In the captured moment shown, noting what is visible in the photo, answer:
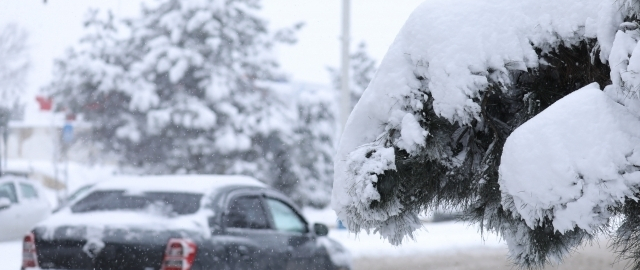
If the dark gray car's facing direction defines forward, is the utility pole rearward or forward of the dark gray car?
forward

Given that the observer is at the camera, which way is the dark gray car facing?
facing away from the viewer and to the right of the viewer

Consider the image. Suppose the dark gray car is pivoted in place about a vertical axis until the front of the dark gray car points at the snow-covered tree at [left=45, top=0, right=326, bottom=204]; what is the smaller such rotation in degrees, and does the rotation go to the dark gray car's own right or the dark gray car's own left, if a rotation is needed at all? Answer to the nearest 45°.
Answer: approximately 45° to the dark gray car's own left

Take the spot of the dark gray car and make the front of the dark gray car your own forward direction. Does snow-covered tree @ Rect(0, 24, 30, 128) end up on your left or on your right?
on your left

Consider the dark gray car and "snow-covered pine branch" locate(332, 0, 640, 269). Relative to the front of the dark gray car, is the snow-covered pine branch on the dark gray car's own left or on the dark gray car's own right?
on the dark gray car's own right

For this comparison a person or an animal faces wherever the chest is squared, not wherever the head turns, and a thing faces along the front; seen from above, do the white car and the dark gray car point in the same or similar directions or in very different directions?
very different directions

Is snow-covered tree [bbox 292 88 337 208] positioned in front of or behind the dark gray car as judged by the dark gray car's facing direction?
in front

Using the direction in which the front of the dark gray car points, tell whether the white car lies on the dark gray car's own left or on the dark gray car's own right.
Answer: on the dark gray car's own left

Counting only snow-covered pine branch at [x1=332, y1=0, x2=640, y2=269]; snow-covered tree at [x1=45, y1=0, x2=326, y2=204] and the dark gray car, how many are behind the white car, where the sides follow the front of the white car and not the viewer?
1
